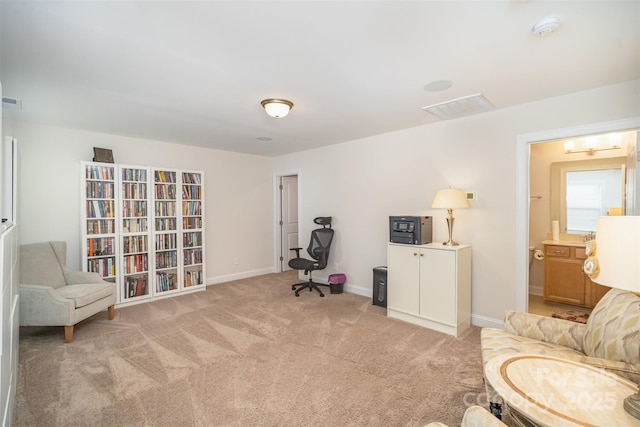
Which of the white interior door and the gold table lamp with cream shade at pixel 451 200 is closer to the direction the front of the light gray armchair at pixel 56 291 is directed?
the gold table lamp with cream shade

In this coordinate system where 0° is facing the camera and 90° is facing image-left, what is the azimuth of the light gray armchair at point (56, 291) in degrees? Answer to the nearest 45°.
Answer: approximately 315°

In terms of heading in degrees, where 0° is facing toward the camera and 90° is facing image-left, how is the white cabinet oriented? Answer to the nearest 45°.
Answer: approximately 45°

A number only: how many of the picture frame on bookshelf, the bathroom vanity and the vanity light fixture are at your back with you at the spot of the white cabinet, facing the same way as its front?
2

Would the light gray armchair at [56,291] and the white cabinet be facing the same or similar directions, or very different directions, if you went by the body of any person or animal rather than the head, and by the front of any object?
very different directions
